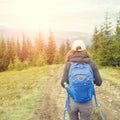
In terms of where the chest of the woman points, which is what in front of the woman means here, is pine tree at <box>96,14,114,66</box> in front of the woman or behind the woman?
in front

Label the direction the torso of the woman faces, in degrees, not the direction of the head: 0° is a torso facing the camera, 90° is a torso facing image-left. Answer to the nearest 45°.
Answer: approximately 180°

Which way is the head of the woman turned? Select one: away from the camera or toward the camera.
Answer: away from the camera
